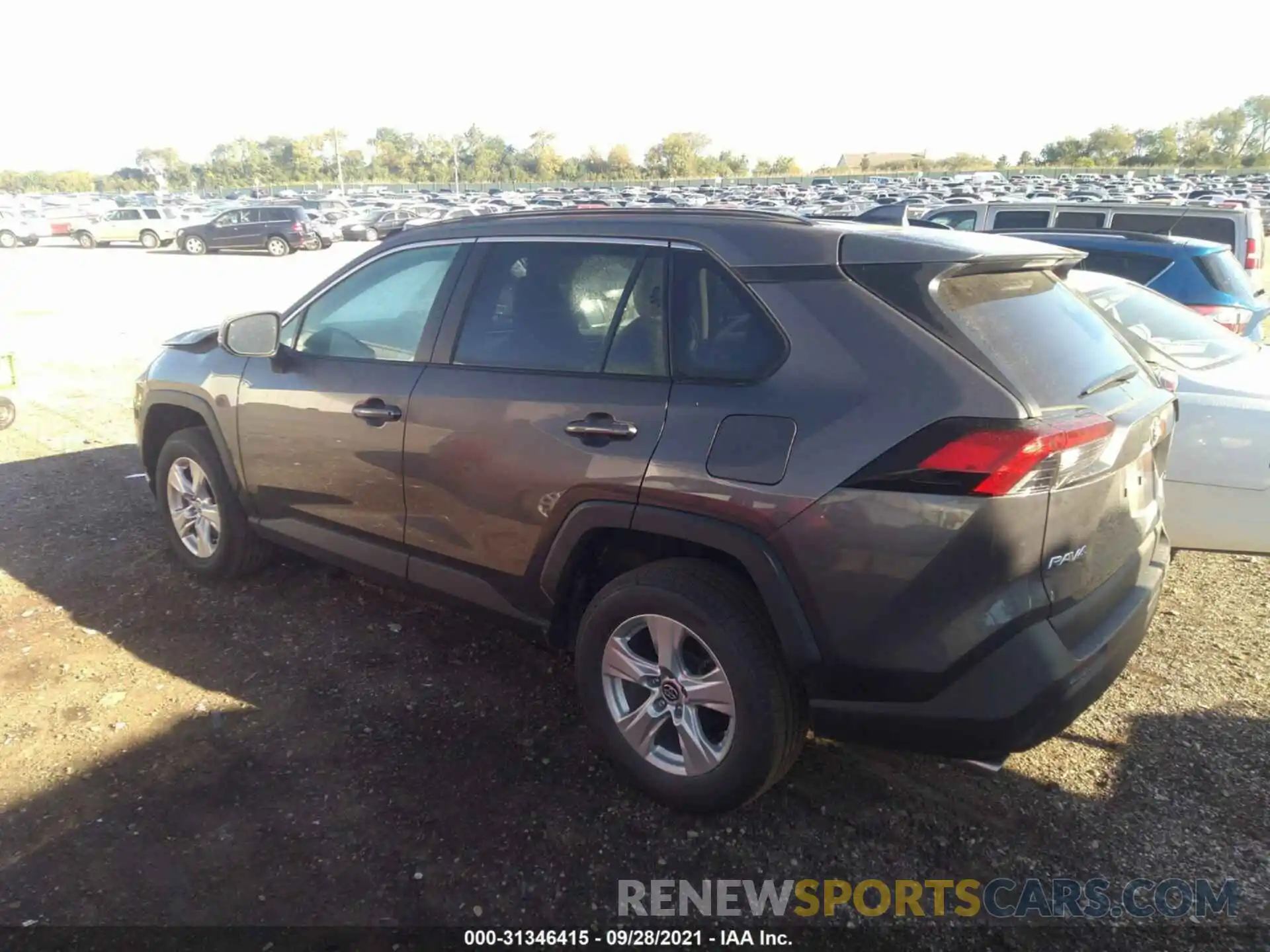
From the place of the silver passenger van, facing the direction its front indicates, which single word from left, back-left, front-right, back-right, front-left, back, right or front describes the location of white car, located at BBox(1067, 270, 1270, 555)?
left

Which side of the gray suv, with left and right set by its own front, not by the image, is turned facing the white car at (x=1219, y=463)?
right

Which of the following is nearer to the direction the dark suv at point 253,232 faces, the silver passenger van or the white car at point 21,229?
the white car

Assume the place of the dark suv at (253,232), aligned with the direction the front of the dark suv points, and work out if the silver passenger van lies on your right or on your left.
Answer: on your left

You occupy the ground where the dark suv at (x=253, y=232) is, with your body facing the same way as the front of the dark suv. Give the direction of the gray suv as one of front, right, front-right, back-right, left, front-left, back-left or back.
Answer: left

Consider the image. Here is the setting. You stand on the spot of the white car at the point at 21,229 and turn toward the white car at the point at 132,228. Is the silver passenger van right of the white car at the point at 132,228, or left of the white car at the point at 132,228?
right

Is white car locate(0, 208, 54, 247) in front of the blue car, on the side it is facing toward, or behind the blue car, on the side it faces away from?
in front

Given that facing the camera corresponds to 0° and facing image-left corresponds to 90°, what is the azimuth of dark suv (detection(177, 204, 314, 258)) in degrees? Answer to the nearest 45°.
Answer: approximately 90°

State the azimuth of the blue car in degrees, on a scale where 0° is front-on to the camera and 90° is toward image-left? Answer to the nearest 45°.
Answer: approximately 135°

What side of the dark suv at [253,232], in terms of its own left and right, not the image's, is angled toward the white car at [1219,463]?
left

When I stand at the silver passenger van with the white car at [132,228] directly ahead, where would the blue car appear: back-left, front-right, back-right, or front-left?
back-left

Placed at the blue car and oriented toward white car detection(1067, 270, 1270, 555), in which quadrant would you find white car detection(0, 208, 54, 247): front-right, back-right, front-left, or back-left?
back-right

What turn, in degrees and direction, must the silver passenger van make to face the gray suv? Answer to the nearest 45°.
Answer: approximately 90° to its left

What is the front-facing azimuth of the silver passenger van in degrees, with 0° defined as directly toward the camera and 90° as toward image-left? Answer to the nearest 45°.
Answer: approximately 90°

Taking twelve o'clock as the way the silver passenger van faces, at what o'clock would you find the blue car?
The blue car is roughly at 9 o'clock from the silver passenger van.
